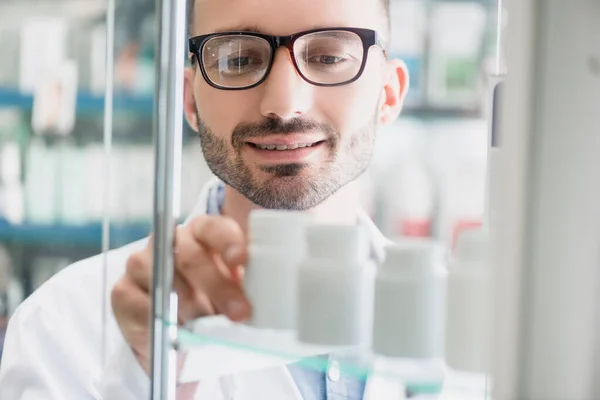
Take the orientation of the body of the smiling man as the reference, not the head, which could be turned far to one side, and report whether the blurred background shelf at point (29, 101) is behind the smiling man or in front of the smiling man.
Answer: behind

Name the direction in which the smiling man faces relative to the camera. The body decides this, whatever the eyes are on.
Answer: toward the camera

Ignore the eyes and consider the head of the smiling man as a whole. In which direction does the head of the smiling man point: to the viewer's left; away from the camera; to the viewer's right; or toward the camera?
toward the camera
